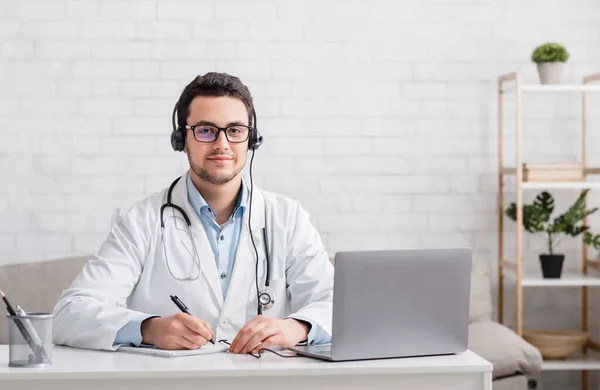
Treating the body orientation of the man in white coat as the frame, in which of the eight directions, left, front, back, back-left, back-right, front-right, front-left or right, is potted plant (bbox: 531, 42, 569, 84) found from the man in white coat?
back-left

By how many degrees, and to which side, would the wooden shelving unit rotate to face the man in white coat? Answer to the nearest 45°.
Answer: approximately 45° to its right

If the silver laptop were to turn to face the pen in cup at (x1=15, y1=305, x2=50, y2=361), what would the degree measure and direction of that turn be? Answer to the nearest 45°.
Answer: approximately 45° to its left

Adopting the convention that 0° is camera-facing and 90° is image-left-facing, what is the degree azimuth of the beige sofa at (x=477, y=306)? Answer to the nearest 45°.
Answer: approximately 0°

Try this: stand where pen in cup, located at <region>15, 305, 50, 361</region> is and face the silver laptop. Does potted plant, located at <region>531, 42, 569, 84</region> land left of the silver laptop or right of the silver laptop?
left

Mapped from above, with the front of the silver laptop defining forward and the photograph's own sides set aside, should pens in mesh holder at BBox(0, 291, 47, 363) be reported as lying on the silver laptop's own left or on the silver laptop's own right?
on the silver laptop's own left

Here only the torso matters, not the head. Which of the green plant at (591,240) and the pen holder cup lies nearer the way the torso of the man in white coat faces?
the pen holder cup

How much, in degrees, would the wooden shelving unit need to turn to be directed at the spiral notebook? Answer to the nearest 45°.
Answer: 0° — it already faces it

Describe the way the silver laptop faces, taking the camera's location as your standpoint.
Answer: facing away from the viewer and to the left of the viewer

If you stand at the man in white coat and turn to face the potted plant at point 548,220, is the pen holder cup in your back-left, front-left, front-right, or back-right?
back-right

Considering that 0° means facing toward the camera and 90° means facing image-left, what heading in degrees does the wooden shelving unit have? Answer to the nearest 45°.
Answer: approximately 0°
